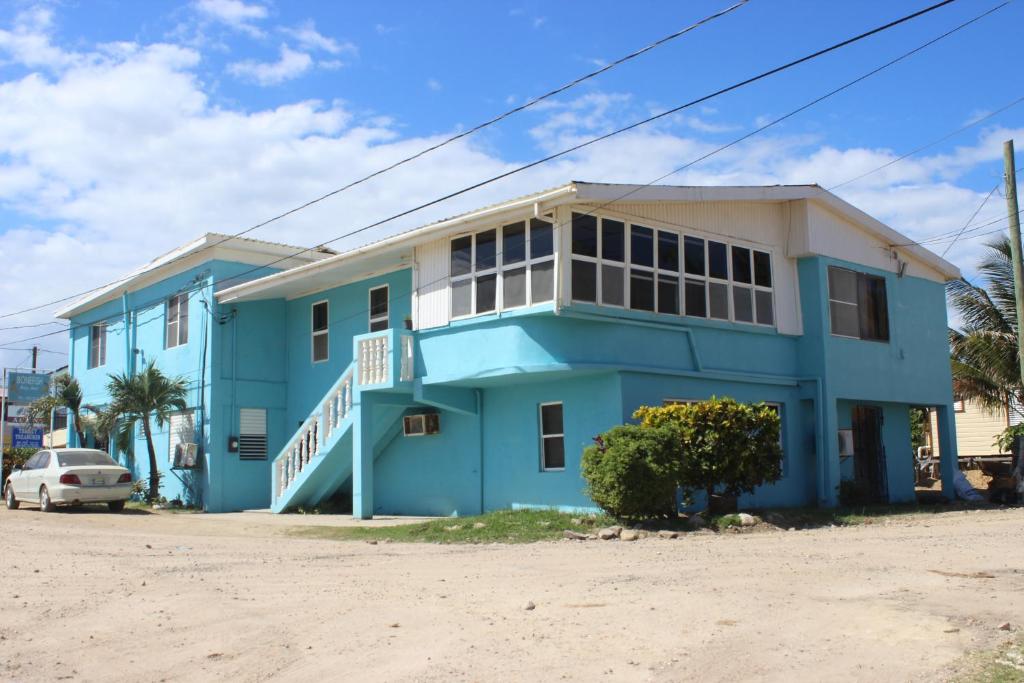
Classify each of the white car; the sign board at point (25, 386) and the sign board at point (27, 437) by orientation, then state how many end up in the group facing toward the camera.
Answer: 2

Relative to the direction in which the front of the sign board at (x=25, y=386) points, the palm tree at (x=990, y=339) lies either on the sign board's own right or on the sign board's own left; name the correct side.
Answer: on the sign board's own left

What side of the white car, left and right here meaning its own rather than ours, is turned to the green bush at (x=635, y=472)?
back

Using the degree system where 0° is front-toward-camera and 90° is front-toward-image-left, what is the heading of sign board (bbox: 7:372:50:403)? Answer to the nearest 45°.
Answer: approximately 0°

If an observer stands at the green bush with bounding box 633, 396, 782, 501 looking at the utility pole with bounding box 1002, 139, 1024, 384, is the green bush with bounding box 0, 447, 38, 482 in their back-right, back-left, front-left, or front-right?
back-left

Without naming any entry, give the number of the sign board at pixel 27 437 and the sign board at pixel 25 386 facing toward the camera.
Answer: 2

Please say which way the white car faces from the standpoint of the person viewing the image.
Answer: facing away from the viewer and to the left of the viewer
